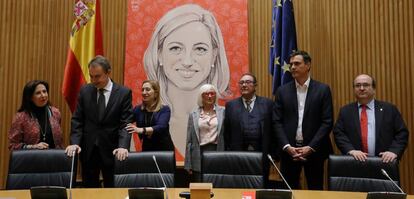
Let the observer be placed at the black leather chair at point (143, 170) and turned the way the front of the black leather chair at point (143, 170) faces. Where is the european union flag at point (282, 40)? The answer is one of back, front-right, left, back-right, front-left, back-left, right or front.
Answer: back-left

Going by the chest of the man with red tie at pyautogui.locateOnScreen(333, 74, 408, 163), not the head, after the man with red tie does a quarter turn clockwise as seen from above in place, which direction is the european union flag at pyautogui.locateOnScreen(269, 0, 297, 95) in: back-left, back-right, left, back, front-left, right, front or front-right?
front-right

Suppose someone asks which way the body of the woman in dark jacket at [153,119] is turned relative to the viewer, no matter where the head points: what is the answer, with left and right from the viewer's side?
facing the viewer and to the left of the viewer

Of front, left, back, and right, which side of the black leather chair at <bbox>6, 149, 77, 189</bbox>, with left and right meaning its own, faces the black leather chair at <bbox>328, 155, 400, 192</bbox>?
left

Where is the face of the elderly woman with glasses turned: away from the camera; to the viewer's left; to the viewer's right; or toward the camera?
toward the camera

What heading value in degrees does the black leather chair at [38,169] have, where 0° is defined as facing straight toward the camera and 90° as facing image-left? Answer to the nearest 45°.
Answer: approximately 0°

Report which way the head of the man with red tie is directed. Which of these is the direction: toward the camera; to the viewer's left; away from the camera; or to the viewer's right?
toward the camera

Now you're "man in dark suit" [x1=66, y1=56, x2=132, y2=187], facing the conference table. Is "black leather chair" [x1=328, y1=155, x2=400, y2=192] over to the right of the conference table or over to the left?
left

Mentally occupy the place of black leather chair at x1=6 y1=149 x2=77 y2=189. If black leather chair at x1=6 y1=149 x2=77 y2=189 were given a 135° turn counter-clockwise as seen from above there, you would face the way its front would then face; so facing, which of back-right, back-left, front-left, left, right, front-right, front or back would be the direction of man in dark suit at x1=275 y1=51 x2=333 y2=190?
front-right

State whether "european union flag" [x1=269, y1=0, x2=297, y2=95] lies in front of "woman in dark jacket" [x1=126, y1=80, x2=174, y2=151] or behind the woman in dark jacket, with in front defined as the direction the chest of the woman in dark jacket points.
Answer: behind

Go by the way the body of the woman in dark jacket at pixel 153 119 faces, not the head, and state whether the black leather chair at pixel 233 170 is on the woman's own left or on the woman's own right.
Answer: on the woman's own left

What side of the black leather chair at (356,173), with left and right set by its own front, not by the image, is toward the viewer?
front

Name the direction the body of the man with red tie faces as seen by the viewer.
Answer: toward the camera

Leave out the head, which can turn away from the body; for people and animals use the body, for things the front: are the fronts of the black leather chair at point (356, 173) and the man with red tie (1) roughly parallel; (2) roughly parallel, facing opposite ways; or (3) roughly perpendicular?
roughly parallel

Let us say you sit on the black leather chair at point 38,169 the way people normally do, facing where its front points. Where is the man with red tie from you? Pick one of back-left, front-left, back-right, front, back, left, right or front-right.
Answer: left
